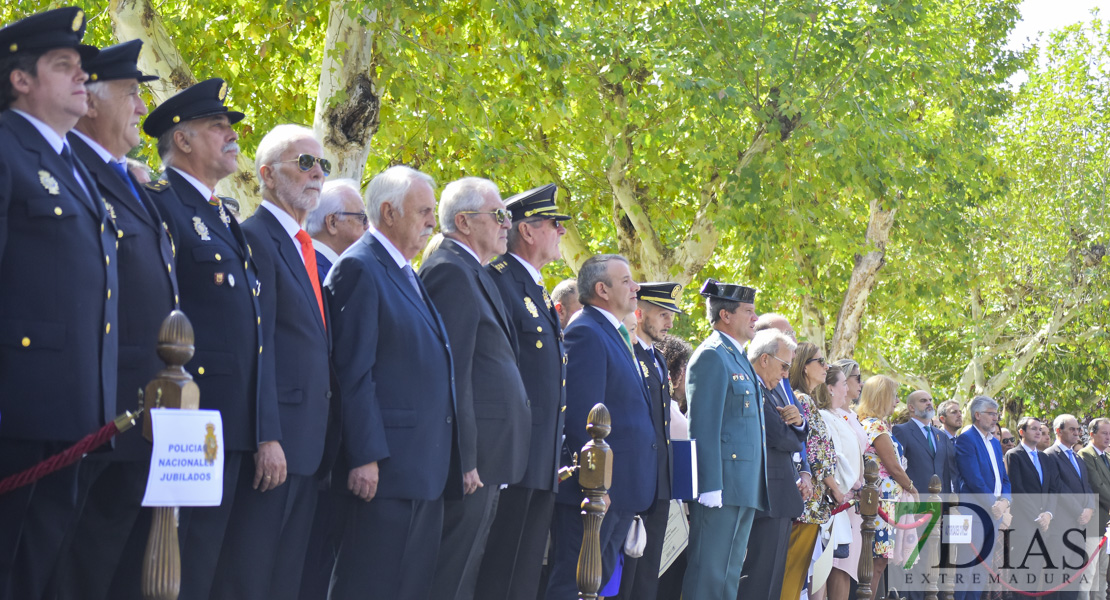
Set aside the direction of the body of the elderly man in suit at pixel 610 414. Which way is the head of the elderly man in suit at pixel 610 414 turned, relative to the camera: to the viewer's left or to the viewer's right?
to the viewer's right

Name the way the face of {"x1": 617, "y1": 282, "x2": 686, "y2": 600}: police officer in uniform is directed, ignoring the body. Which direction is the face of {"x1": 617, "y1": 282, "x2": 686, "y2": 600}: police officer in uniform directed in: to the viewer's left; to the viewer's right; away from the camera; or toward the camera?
to the viewer's right

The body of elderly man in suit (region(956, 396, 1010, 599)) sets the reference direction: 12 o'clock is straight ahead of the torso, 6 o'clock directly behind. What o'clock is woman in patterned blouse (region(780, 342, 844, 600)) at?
The woman in patterned blouse is roughly at 2 o'clock from the elderly man in suit.

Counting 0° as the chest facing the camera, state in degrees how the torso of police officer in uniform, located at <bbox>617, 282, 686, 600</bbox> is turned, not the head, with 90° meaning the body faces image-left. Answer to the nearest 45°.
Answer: approximately 315°

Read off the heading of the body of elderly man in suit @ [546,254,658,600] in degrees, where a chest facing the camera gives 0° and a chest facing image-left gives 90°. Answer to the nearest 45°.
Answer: approximately 270°

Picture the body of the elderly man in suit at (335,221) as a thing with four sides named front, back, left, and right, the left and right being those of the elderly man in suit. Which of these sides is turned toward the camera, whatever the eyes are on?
right

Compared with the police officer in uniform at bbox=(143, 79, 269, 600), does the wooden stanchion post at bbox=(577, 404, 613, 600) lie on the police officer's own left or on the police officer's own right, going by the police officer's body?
on the police officer's own left

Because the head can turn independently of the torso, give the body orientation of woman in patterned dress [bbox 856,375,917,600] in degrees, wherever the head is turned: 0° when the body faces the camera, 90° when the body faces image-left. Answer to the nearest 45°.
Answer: approximately 270°

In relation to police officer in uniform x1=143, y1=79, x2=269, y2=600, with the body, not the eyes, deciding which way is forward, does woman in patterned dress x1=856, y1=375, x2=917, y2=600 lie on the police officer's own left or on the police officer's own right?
on the police officer's own left
